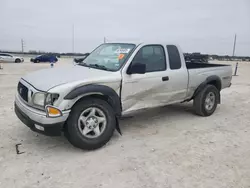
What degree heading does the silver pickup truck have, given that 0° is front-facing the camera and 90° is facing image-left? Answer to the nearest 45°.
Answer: approximately 45°
